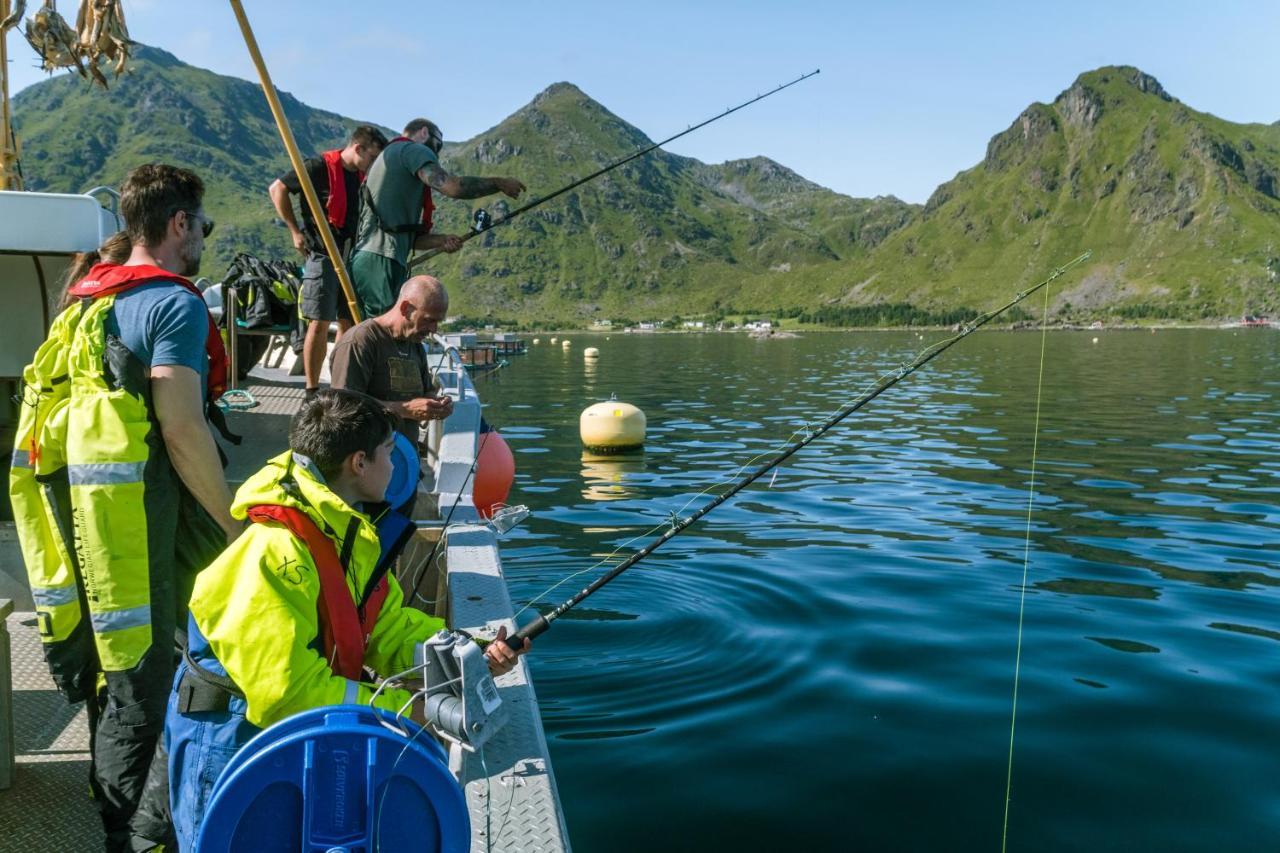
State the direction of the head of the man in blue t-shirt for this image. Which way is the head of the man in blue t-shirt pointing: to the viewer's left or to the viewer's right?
to the viewer's right

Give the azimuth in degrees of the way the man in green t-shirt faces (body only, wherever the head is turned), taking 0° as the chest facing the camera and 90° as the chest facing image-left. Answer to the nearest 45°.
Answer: approximately 225°

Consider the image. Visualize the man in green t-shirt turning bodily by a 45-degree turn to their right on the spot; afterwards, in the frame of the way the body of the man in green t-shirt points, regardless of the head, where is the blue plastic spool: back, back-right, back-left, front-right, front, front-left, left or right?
right

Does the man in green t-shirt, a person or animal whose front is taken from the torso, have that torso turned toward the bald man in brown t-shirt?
no

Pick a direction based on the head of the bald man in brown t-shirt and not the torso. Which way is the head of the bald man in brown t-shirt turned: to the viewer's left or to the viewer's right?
to the viewer's right

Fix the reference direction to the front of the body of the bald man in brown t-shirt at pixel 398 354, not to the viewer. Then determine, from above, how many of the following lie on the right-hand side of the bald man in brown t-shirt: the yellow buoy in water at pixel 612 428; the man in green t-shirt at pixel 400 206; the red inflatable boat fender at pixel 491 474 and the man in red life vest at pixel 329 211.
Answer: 0

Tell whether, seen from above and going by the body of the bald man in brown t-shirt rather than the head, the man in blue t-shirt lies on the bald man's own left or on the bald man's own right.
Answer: on the bald man's own right

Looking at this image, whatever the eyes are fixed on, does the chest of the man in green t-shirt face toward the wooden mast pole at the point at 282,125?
no

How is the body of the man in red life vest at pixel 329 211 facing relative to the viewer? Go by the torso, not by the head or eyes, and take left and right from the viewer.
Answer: facing the viewer and to the right of the viewer

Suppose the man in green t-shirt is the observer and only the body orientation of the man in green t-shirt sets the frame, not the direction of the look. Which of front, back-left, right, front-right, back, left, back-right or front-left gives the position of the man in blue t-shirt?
back-right

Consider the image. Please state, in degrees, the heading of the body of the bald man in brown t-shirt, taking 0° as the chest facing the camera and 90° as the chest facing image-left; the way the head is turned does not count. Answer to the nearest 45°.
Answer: approximately 315°

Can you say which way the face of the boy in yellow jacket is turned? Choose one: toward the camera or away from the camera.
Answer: away from the camera

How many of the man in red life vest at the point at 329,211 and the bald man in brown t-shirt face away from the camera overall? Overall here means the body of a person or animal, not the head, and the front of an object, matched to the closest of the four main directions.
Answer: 0

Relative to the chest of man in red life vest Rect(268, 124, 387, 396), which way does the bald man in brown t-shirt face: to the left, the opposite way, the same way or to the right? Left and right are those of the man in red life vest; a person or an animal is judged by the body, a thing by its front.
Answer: the same way

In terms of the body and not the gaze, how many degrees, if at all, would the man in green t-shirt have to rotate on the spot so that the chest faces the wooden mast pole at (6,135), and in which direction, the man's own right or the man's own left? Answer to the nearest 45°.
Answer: approximately 135° to the man's own left
